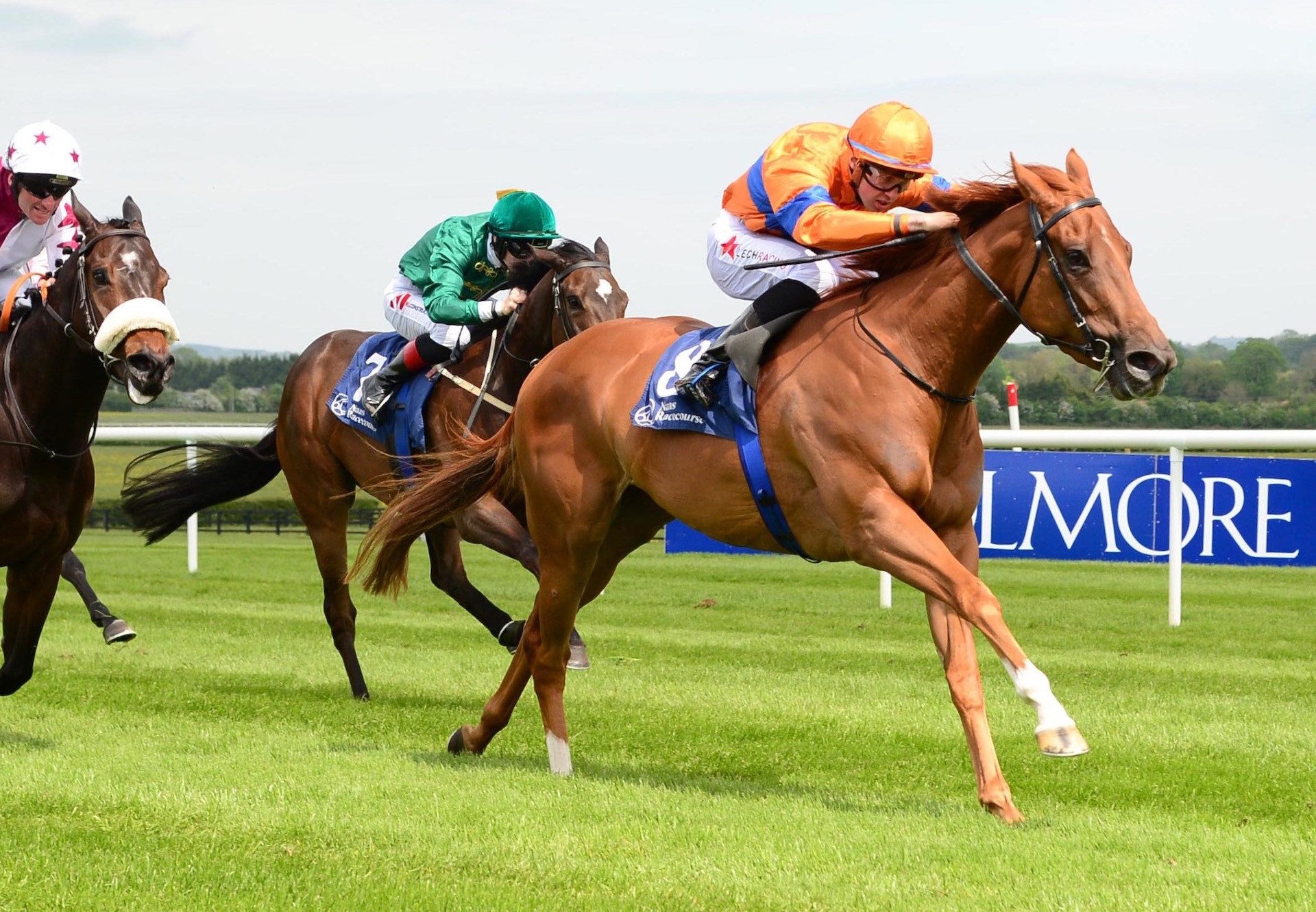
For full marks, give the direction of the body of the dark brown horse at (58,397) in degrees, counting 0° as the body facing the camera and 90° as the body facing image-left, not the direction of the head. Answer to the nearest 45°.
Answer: approximately 315°

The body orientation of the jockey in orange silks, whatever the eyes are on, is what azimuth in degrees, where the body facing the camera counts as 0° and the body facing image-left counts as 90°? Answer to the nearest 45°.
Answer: approximately 315°

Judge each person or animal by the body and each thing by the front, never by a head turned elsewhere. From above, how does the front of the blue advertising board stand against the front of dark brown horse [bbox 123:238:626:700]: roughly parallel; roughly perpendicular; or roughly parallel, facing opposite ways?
roughly perpendicular

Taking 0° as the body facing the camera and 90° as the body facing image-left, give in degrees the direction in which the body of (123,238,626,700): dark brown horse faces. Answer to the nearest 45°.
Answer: approximately 315°

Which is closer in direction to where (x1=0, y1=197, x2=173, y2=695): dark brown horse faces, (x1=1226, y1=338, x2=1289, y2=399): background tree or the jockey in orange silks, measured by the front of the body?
the jockey in orange silks

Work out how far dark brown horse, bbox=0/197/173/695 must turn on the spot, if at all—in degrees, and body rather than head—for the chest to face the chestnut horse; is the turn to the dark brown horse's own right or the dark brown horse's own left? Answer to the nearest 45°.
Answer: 0° — it already faces it

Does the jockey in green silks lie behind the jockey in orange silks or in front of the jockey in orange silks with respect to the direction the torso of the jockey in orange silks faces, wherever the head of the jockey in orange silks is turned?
behind

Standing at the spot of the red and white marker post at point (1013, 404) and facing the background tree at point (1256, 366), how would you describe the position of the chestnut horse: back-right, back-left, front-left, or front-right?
back-right

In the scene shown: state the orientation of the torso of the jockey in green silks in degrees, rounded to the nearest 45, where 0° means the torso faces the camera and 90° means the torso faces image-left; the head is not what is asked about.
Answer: approximately 315°
